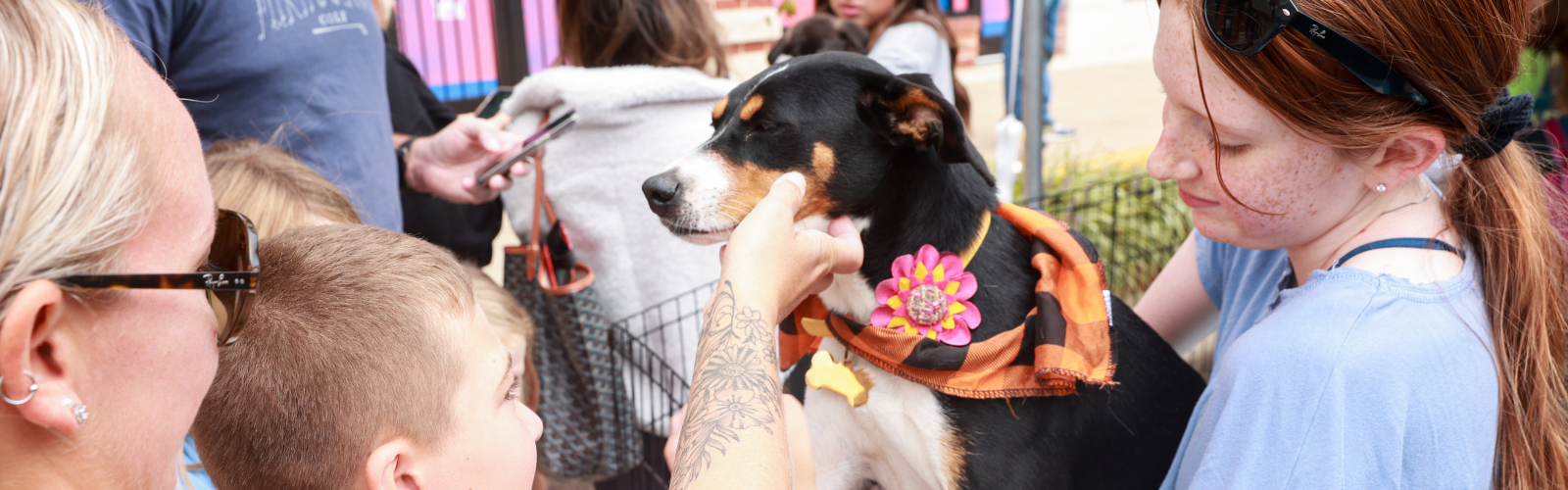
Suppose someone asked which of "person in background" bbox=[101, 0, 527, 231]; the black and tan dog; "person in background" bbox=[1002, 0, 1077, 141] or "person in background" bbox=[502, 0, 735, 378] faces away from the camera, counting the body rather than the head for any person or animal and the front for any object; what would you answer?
"person in background" bbox=[502, 0, 735, 378]

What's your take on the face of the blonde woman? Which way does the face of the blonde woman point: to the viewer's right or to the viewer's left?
to the viewer's right

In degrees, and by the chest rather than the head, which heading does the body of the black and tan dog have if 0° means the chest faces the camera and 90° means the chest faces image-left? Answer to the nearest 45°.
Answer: approximately 45°

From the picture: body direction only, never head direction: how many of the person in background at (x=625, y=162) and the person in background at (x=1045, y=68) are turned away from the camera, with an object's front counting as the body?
1

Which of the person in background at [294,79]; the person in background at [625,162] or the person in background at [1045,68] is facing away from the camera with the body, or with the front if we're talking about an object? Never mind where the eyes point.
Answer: the person in background at [625,162]

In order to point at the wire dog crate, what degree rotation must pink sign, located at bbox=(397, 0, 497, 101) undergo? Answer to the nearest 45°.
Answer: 0° — it already faces it

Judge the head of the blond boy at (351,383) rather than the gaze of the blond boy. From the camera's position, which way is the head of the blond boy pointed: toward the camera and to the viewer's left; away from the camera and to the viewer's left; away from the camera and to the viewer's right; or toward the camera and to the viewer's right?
away from the camera and to the viewer's right

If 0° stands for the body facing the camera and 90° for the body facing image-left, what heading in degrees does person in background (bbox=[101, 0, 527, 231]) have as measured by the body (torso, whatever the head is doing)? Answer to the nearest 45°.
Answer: approximately 315°

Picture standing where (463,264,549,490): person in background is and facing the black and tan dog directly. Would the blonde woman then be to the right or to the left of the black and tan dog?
right

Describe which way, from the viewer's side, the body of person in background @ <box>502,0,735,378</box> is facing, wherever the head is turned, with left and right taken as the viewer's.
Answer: facing away from the viewer
